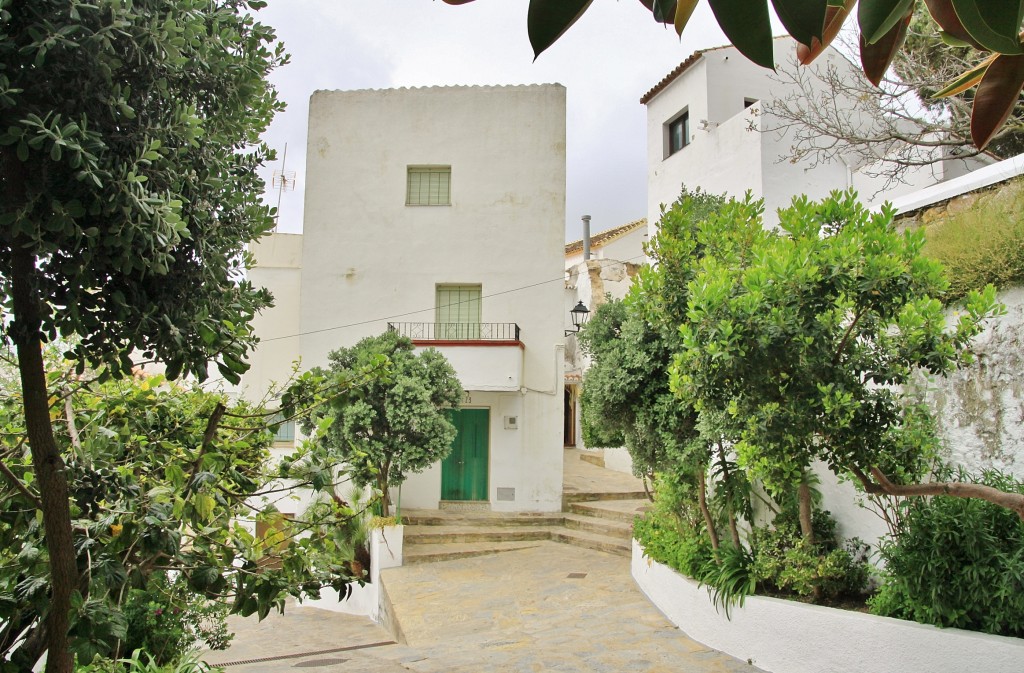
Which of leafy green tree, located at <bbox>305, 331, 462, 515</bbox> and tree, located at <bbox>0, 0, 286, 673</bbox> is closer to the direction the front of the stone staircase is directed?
the tree

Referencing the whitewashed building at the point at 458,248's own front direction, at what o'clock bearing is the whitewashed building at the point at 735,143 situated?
the whitewashed building at the point at 735,143 is roughly at 10 o'clock from the whitewashed building at the point at 458,248.

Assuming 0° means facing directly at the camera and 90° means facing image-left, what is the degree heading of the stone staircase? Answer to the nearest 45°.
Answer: approximately 0°

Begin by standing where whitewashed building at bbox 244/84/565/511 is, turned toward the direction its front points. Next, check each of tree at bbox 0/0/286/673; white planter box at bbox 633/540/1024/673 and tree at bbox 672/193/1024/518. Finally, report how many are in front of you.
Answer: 3

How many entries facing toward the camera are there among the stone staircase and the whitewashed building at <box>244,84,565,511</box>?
2

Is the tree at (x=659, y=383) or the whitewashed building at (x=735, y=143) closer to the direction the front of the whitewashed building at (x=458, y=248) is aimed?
the tree
